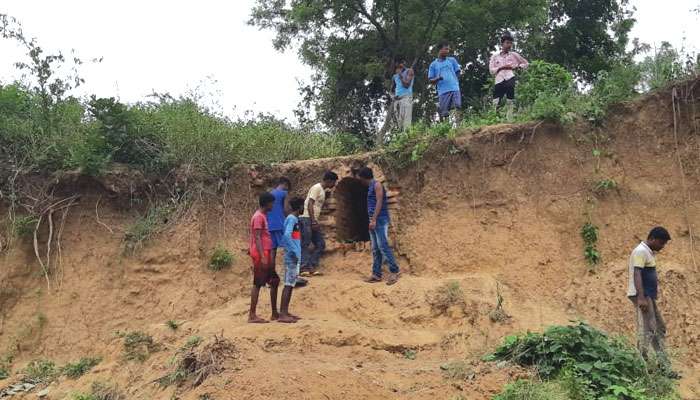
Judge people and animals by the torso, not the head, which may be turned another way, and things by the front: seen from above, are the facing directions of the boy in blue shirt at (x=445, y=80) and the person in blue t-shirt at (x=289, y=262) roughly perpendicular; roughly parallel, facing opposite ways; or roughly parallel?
roughly perpendicular

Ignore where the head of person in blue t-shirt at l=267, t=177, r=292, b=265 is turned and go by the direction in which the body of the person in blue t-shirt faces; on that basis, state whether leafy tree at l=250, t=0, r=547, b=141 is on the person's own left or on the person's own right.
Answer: on the person's own left

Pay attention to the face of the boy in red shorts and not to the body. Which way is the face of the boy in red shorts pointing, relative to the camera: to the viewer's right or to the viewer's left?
to the viewer's right

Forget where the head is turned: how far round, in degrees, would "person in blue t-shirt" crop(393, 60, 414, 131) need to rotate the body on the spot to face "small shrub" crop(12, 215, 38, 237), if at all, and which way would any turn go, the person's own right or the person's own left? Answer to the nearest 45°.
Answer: approximately 135° to the person's own right

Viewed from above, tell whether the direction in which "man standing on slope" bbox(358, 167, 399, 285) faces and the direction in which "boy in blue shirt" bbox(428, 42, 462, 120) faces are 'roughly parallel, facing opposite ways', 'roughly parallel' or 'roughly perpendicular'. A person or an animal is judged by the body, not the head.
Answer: roughly perpendicular

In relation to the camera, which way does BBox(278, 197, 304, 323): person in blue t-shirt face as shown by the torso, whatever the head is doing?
to the viewer's right

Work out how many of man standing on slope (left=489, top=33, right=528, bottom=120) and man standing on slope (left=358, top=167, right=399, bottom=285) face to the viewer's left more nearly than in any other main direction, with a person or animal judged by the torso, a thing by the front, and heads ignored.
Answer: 1

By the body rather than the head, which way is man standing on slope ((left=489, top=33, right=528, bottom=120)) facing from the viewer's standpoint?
toward the camera
